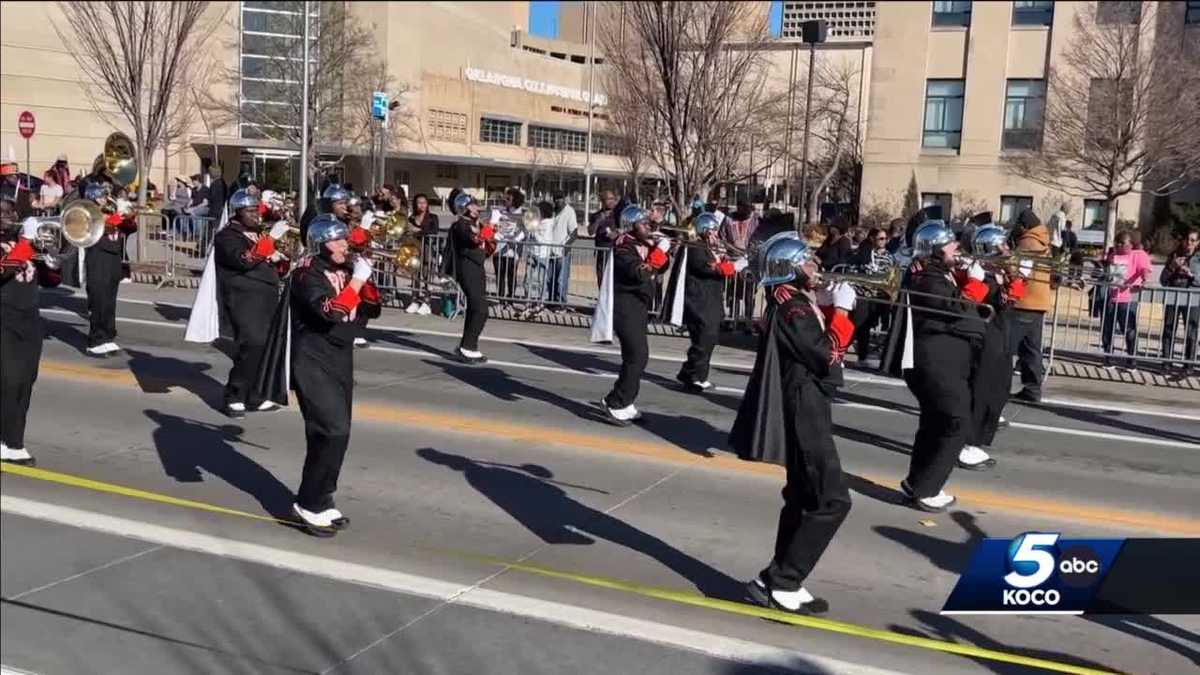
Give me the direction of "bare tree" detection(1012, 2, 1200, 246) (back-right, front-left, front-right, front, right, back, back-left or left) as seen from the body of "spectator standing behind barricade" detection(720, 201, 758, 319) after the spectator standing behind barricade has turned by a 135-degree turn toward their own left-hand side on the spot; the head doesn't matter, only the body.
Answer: front
